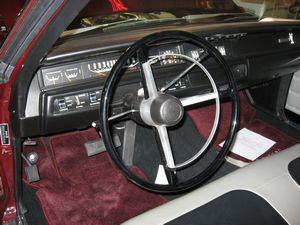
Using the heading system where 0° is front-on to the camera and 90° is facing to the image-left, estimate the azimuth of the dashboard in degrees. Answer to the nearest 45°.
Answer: approximately 315°

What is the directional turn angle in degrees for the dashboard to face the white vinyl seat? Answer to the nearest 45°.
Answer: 0° — it already faces it
